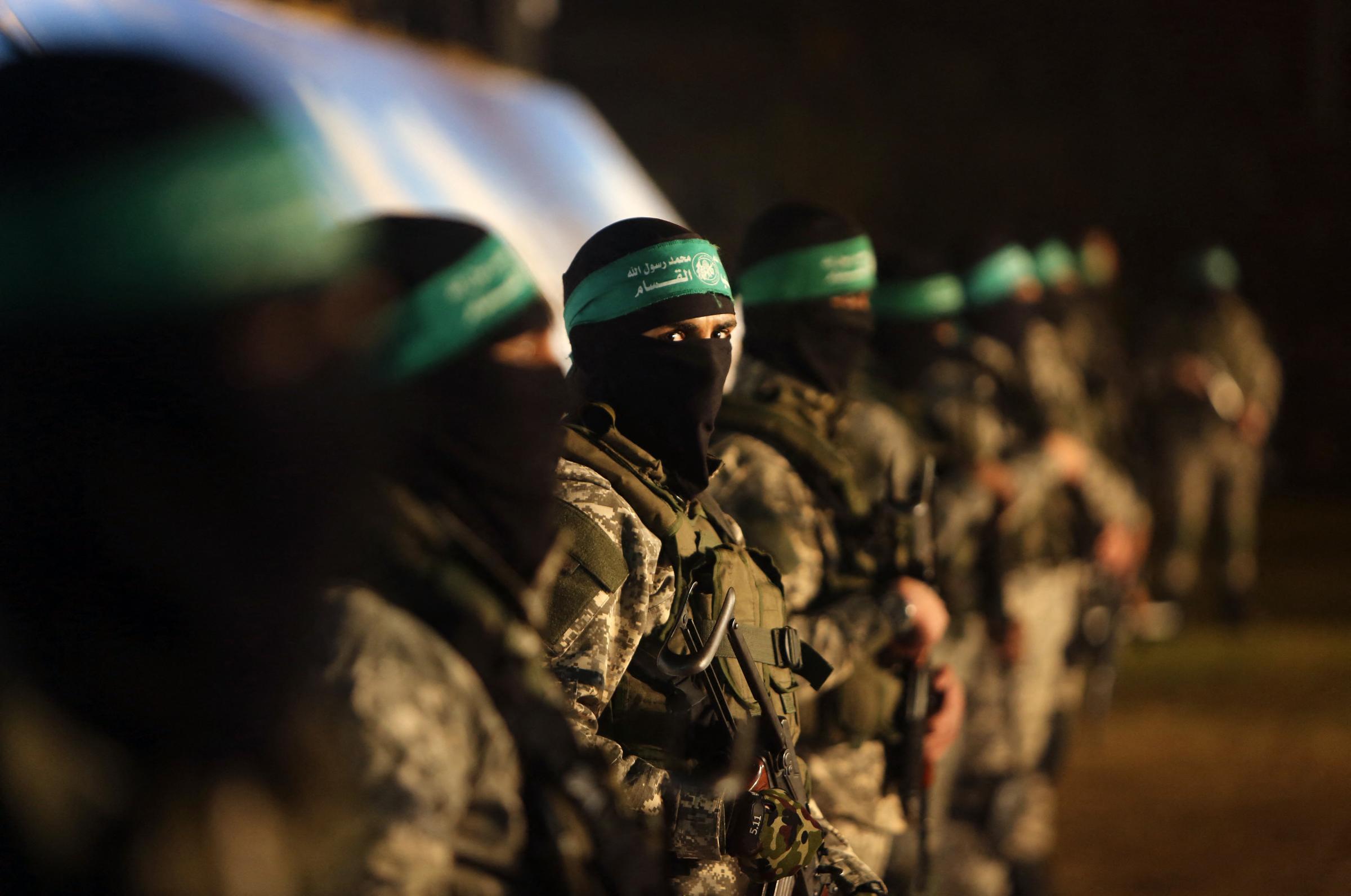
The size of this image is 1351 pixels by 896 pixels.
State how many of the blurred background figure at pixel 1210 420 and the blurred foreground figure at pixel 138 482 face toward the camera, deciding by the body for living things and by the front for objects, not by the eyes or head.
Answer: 1

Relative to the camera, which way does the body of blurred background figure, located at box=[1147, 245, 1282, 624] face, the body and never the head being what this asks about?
toward the camera

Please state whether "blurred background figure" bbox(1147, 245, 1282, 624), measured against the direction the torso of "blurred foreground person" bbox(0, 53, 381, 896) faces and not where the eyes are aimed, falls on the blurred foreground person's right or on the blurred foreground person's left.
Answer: on the blurred foreground person's left

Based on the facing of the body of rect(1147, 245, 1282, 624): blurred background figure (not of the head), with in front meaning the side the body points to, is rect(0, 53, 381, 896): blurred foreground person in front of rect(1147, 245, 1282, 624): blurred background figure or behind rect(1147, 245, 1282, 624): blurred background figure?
in front
